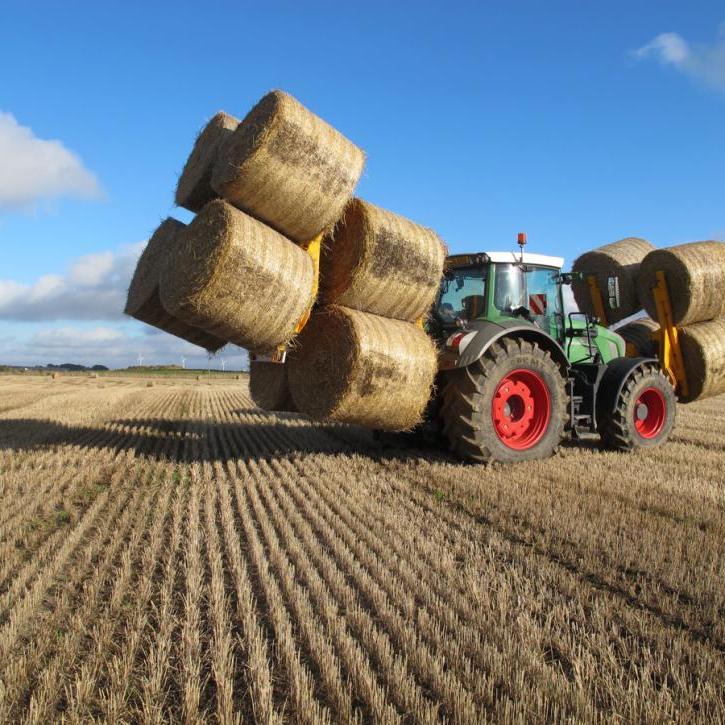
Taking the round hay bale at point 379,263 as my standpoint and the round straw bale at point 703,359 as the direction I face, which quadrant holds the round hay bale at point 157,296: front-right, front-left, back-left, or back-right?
back-left

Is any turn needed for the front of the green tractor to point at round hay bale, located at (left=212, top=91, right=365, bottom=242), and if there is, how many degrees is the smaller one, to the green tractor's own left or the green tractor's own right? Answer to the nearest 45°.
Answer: approximately 180°

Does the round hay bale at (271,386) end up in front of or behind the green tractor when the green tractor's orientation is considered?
behind

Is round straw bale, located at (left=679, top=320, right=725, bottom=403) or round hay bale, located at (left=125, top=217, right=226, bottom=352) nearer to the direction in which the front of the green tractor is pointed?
the round straw bale

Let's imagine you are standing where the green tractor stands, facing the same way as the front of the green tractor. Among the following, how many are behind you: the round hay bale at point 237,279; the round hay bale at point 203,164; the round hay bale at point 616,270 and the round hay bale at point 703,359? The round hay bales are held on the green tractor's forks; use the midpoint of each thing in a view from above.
2

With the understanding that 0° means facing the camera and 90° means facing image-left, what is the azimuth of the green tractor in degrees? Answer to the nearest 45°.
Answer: approximately 225°

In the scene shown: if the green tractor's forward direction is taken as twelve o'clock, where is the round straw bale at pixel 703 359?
The round straw bale is roughly at 12 o'clock from the green tractor.
